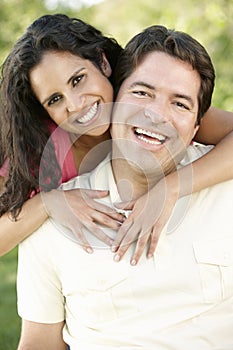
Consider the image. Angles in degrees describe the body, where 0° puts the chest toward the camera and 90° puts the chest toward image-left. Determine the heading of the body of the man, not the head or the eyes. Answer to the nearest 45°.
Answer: approximately 0°
